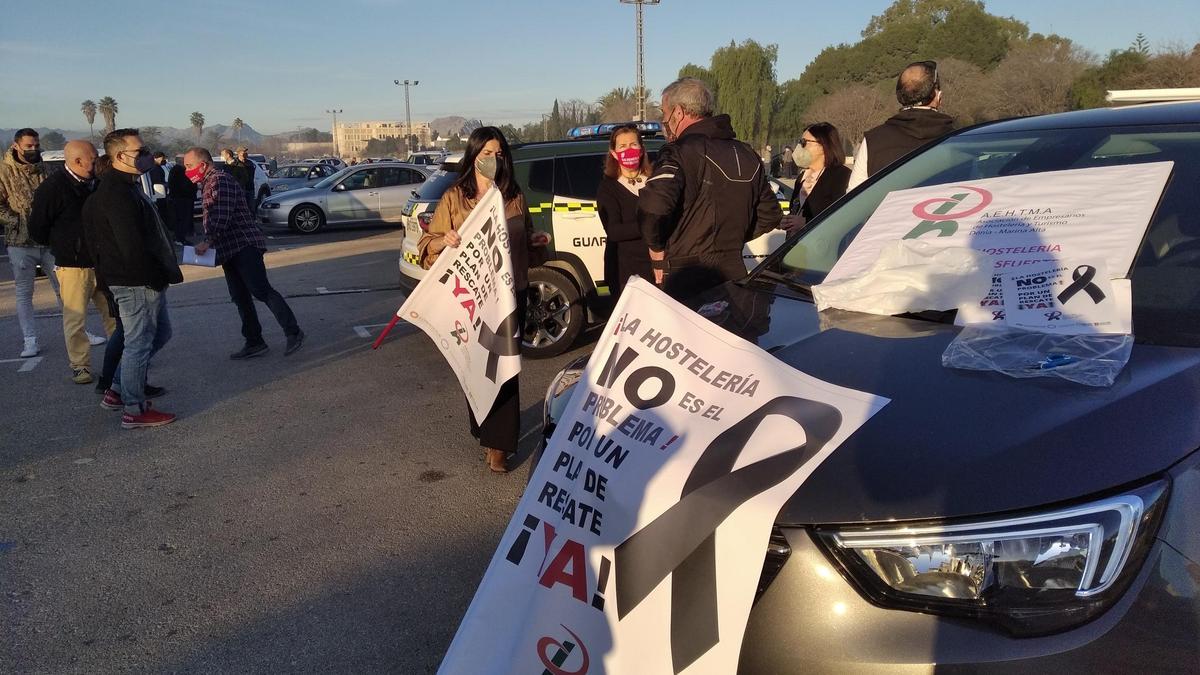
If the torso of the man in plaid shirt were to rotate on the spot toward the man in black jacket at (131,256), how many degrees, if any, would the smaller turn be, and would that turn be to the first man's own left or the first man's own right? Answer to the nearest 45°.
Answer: approximately 90° to the first man's own left

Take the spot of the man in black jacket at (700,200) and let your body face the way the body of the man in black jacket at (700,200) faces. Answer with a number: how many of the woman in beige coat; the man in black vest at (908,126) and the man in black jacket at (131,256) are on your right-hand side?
1

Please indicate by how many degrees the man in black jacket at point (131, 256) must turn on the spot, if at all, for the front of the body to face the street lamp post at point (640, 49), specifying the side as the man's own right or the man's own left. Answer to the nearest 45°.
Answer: approximately 45° to the man's own left

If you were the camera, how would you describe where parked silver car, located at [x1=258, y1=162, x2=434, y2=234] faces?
facing to the left of the viewer

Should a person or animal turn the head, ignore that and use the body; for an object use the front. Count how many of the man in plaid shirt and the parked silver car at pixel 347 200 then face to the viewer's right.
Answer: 0

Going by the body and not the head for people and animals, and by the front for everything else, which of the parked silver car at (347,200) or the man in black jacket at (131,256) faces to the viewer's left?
the parked silver car

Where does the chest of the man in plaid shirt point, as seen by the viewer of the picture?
to the viewer's left

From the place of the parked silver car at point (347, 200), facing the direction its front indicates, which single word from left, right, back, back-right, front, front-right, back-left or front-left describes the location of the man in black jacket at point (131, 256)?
left
